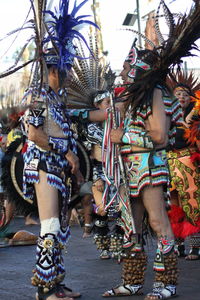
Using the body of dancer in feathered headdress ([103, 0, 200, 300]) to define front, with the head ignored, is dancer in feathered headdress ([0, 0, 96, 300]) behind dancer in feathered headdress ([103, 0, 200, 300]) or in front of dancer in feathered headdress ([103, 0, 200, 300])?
in front

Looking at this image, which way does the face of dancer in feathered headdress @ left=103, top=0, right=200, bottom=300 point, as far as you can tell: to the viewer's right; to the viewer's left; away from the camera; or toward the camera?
to the viewer's left

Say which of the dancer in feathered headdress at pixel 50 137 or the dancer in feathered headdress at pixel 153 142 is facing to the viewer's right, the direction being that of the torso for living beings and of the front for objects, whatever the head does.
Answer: the dancer in feathered headdress at pixel 50 137

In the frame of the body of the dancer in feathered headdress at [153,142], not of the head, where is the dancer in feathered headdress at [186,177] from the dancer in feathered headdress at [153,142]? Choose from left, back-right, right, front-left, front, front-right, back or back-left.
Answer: right

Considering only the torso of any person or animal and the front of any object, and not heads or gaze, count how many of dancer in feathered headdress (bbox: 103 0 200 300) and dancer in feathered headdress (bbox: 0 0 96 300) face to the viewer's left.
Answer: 1

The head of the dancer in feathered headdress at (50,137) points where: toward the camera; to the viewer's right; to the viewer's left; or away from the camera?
to the viewer's right

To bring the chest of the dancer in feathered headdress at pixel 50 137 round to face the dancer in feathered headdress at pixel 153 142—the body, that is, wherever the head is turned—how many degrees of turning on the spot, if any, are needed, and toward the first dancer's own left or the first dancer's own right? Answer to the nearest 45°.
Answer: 0° — they already face them

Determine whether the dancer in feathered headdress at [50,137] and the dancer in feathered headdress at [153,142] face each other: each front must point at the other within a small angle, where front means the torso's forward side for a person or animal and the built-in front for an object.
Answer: yes

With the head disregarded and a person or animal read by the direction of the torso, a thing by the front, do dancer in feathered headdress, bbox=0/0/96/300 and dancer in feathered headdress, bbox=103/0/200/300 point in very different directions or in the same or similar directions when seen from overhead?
very different directions

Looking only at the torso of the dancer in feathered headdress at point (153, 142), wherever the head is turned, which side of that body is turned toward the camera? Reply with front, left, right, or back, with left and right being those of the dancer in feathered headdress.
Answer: left

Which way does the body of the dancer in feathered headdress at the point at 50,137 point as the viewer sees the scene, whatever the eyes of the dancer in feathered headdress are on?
to the viewer's right
